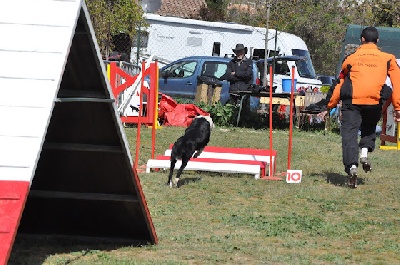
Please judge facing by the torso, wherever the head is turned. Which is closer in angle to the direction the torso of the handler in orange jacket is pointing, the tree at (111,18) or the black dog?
the tree

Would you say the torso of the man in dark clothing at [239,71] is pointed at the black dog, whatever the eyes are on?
yes

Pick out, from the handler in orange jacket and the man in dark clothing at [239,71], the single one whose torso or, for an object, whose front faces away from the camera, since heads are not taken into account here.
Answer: the handler in orange jacket

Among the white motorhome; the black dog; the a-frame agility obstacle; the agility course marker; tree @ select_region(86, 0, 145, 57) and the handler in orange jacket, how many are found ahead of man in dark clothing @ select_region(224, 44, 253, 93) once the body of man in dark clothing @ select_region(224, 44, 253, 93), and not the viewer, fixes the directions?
4

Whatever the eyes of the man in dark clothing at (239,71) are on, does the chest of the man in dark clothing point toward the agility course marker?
yes

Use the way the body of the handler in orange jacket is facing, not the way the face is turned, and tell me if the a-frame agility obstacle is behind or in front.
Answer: behind

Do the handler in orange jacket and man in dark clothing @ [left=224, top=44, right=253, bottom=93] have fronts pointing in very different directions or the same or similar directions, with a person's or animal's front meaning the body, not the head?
very different directions

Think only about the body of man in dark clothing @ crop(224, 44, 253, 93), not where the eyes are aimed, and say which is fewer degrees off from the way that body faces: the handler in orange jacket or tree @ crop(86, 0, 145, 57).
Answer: the handler in orange jacket

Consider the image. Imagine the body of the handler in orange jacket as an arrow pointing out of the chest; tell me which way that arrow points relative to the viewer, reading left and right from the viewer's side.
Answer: facing away from the viewer

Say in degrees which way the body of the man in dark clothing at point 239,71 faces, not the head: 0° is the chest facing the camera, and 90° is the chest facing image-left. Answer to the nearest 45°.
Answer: approximately 0°
